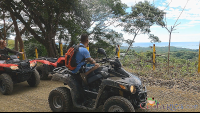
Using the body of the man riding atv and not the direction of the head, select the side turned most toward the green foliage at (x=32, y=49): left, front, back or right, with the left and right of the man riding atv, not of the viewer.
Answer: left

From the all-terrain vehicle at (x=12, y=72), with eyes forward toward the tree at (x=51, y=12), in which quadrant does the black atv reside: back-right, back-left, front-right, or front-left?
back-right

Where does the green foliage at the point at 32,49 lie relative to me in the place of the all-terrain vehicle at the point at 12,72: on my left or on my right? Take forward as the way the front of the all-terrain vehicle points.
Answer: on my left

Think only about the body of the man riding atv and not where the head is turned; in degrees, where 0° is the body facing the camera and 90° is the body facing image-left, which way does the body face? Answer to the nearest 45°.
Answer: approximately 270°
